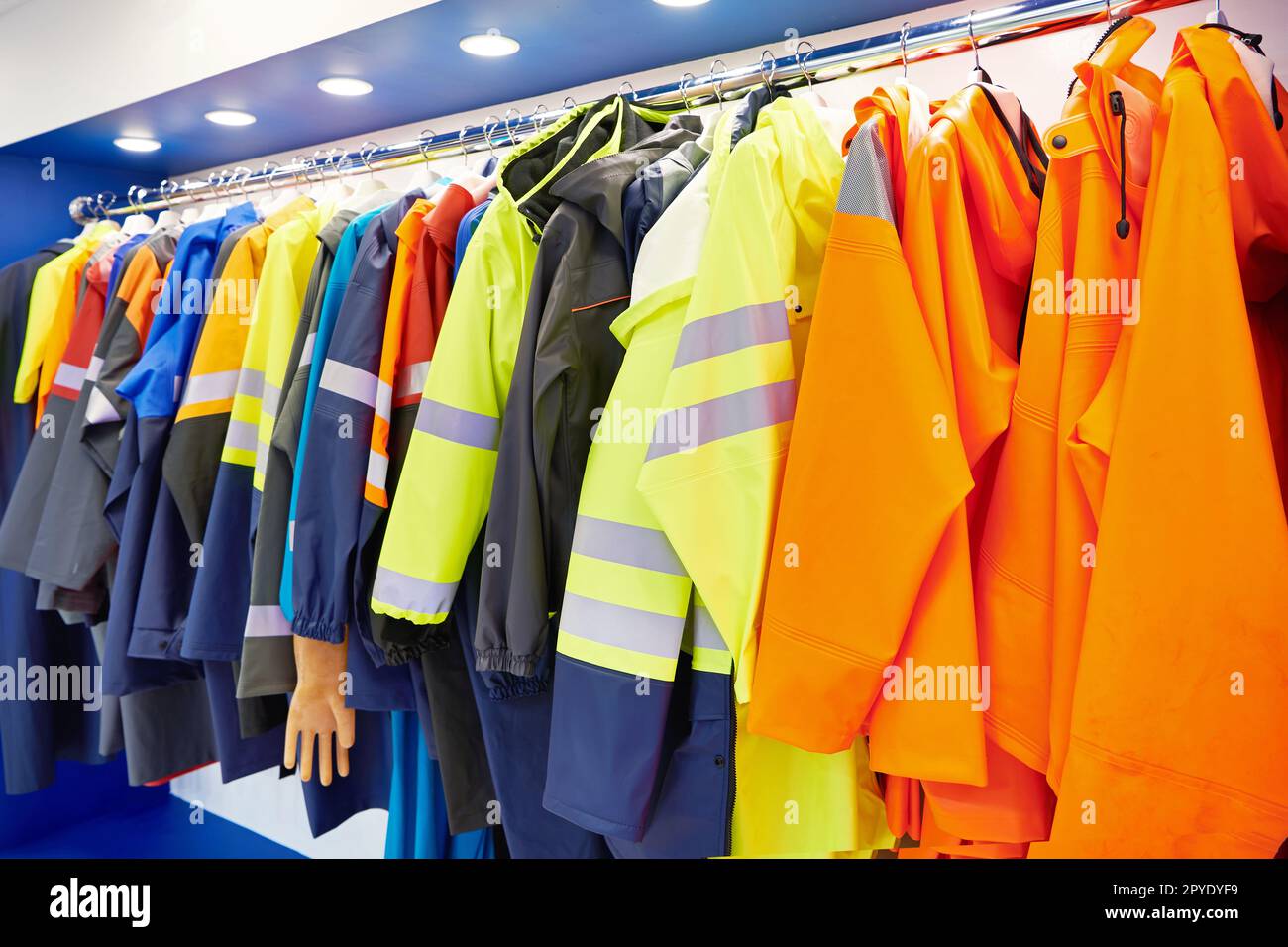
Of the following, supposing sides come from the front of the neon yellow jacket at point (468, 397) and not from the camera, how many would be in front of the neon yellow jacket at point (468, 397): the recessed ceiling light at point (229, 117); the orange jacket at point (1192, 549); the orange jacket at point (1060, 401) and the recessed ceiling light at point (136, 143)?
2
